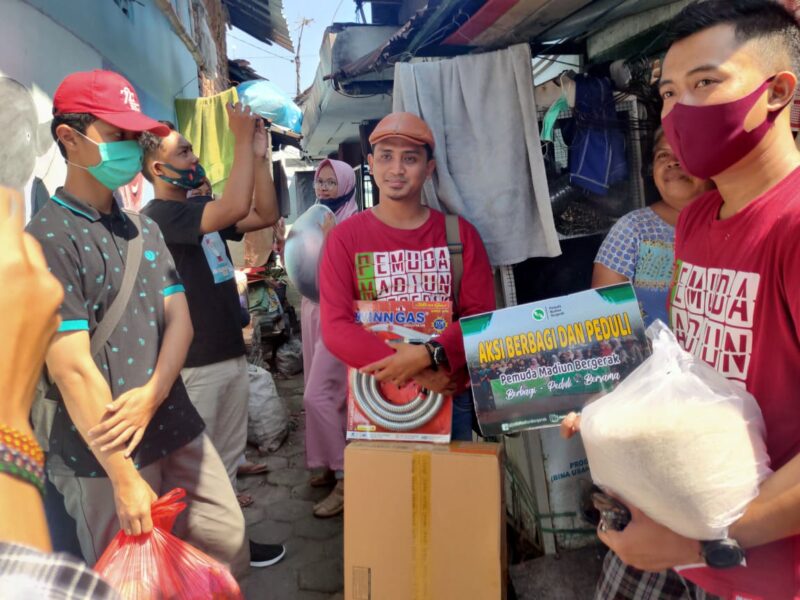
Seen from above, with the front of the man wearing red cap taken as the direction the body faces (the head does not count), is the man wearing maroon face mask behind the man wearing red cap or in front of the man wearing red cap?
in front

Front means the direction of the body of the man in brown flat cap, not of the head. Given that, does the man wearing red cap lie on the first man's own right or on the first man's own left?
on the first man's own right

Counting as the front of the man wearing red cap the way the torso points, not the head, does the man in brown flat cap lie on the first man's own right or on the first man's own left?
on the first man's own left

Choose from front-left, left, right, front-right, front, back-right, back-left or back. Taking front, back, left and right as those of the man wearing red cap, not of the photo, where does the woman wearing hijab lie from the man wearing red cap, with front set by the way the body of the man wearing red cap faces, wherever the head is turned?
left

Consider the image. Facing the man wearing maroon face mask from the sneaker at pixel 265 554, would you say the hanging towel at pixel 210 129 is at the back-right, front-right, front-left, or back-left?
back-left

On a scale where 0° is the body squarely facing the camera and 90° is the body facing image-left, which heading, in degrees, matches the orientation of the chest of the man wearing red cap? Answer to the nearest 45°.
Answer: approximately 315°
